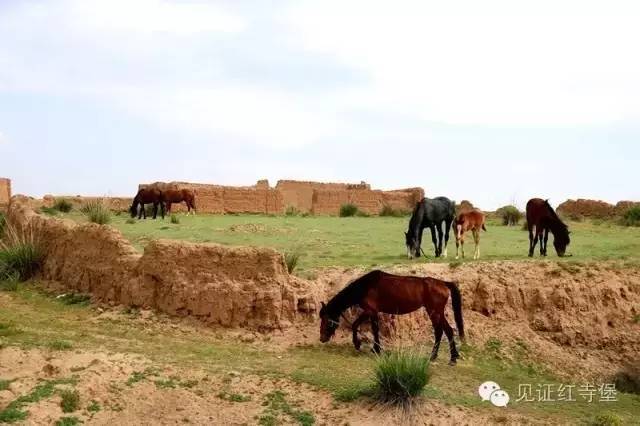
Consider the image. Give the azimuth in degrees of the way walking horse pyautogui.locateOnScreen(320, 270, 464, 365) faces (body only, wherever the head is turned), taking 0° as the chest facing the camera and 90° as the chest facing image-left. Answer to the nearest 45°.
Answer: approximately 90°

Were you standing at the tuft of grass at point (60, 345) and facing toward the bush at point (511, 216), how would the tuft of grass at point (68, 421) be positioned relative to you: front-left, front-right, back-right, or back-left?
back-right

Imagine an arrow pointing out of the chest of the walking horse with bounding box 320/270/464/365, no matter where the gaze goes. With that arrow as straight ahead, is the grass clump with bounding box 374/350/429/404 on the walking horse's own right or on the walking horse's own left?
on the walking horse's own left

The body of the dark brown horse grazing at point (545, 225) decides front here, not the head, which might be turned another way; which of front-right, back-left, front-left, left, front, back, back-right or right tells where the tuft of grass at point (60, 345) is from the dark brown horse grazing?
right

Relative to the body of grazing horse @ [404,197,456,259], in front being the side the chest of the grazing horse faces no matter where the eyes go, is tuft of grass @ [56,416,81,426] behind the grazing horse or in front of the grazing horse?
in front

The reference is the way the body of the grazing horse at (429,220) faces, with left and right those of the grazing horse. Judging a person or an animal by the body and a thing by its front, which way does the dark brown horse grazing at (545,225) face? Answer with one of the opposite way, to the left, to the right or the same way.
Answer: to the left

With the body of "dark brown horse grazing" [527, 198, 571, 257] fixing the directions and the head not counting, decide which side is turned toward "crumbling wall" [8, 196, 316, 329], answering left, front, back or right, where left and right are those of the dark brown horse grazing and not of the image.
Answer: right

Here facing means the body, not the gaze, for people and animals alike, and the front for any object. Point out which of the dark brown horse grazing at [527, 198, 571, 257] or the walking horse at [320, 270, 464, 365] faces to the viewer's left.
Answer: the walking horse

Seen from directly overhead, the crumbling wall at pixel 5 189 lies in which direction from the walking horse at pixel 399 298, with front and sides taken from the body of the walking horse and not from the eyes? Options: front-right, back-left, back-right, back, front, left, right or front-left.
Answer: front-right

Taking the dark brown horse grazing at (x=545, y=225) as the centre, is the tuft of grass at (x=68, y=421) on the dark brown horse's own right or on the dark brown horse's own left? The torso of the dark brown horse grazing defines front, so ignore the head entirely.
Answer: on the dark brown horse's own right

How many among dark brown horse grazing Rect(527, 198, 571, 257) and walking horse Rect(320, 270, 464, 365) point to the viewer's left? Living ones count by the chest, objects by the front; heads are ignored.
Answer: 1

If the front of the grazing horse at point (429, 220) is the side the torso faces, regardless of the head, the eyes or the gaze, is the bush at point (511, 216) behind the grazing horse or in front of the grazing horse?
behind
